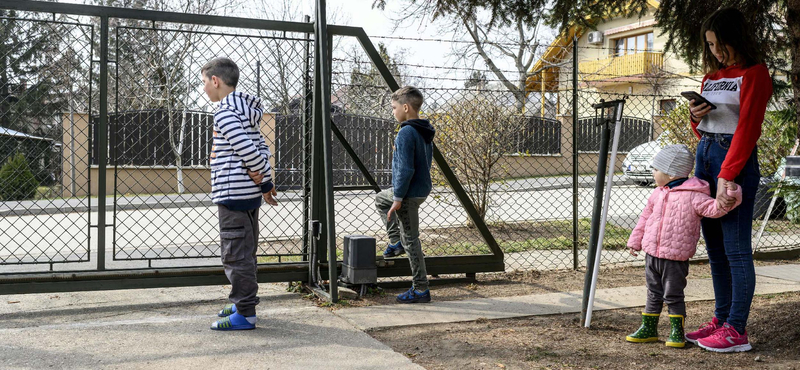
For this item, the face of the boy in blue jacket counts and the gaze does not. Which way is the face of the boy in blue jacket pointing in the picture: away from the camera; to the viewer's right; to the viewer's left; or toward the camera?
to the viewer's left

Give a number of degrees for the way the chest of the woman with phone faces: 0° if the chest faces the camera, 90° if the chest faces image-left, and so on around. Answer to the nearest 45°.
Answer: approximately 45°

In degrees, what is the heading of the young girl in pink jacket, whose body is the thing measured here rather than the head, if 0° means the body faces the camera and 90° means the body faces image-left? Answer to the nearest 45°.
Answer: approximately 45°

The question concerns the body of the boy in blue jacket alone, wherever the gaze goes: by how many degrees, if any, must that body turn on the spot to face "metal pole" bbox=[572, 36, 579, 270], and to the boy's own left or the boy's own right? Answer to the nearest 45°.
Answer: approximately 135° to the boy's own right

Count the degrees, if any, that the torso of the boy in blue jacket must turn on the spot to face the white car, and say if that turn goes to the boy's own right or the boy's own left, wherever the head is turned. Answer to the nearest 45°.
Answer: approximately 135° to the boy's own right

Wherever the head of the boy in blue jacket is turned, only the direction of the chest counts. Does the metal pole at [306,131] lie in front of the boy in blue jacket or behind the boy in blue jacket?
in front

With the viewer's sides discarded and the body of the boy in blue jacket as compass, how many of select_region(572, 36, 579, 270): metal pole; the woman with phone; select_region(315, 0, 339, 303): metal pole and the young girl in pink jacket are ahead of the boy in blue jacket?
1

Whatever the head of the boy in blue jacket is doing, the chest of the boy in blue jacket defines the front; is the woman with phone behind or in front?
behind

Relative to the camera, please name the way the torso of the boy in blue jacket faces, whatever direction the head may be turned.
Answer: to the viewer's left

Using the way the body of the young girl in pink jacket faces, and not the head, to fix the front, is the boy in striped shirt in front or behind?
in front
